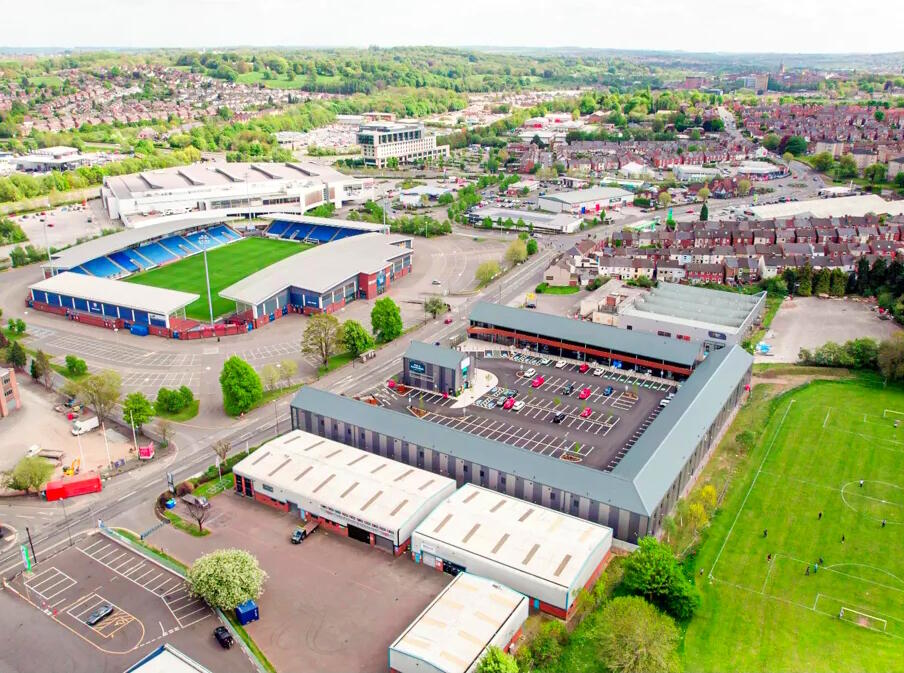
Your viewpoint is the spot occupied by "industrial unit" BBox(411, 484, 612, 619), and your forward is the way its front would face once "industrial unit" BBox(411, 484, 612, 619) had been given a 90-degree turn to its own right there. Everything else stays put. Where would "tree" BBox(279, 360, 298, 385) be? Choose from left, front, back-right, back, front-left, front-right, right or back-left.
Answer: front

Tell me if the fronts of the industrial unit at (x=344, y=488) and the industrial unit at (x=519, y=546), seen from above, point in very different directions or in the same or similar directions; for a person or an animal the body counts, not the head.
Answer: same or similar directions

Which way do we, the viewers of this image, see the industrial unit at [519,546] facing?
facing the viewer and to the left of the viewer

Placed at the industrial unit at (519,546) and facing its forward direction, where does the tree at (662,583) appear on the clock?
The tree is roughly at 8 o'clock from the industrial unit.

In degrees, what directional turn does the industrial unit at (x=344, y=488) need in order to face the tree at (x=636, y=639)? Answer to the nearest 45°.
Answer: approximately 90° to its left

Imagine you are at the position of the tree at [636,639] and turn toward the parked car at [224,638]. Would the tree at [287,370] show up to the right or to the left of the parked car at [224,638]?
right

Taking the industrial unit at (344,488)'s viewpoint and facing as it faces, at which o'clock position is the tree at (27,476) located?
The tree is roughly at 2 o'clock from the industrial unit.

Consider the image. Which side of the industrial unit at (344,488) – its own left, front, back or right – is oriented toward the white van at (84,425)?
right

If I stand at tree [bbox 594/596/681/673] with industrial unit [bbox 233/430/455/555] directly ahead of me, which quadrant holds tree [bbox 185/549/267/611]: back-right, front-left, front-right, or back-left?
front-left

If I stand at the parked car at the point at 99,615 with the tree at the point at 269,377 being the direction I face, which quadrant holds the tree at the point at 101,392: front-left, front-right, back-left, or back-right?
front-left

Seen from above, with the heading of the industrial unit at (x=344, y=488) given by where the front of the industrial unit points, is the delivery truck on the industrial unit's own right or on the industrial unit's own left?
on the industrial unit's own right

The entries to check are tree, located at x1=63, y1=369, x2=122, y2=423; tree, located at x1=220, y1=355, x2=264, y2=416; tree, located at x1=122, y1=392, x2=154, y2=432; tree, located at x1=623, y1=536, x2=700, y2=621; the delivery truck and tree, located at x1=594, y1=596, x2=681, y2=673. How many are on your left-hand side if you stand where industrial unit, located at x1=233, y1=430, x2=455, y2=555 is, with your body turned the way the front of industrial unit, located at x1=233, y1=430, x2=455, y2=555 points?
2

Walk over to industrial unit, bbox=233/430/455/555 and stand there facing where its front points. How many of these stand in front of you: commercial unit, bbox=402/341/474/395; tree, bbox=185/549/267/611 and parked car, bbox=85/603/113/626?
2

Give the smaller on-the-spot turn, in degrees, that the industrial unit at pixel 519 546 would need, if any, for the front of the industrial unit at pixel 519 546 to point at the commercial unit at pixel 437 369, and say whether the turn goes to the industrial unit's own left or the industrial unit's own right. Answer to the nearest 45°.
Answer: approximately 135° to the industrial unit's own right

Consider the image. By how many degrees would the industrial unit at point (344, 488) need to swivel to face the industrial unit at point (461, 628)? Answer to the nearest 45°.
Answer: approximately 45° to its left

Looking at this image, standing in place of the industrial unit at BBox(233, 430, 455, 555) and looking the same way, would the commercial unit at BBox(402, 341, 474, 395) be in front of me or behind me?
behind

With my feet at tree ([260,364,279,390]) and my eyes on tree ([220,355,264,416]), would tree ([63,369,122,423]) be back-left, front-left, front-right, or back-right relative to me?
front-right

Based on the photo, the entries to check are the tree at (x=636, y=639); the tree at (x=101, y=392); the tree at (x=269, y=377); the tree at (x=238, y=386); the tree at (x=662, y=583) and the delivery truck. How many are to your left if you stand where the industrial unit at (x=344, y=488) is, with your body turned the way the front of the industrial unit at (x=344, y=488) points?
2

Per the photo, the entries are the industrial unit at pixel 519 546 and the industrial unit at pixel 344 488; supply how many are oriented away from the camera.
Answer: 0
